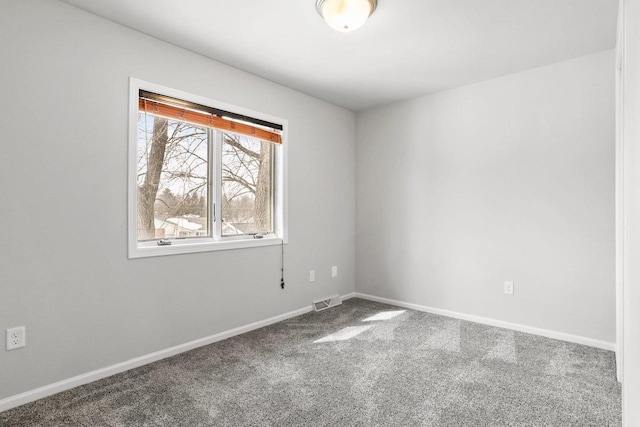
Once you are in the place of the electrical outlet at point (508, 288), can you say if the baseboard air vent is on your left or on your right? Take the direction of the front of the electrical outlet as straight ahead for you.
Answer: on your right

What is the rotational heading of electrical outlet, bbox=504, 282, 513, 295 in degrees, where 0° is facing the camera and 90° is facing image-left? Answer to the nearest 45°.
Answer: approximately 0°
